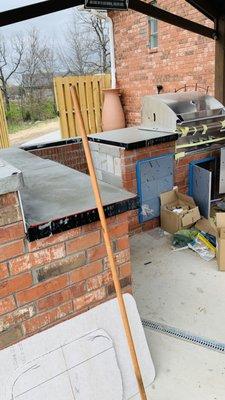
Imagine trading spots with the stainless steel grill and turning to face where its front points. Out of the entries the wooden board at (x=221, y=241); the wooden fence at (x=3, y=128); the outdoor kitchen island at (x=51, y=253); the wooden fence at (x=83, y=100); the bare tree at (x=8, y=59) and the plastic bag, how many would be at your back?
3

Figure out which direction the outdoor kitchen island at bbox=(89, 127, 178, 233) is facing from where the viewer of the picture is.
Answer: facing the viewer and to the right of the viewer

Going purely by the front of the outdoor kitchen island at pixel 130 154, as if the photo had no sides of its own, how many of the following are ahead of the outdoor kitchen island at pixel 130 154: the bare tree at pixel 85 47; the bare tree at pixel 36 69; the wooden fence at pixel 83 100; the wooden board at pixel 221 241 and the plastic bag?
2

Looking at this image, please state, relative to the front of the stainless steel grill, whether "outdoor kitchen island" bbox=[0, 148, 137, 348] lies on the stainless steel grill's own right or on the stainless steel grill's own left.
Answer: on the stainless steel grill's own right

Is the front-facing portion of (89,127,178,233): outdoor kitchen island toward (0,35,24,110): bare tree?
no

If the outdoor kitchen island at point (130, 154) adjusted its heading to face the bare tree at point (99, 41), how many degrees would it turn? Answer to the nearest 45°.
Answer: approximately 135° to its left

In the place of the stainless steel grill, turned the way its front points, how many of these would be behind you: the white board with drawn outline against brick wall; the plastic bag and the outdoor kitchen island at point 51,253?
0

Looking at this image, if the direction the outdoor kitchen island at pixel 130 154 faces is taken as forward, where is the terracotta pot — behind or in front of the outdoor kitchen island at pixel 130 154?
behind

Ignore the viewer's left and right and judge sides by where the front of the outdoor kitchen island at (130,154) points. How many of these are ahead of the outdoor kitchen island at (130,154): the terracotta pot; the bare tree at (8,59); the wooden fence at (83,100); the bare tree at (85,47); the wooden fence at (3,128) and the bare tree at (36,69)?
0
